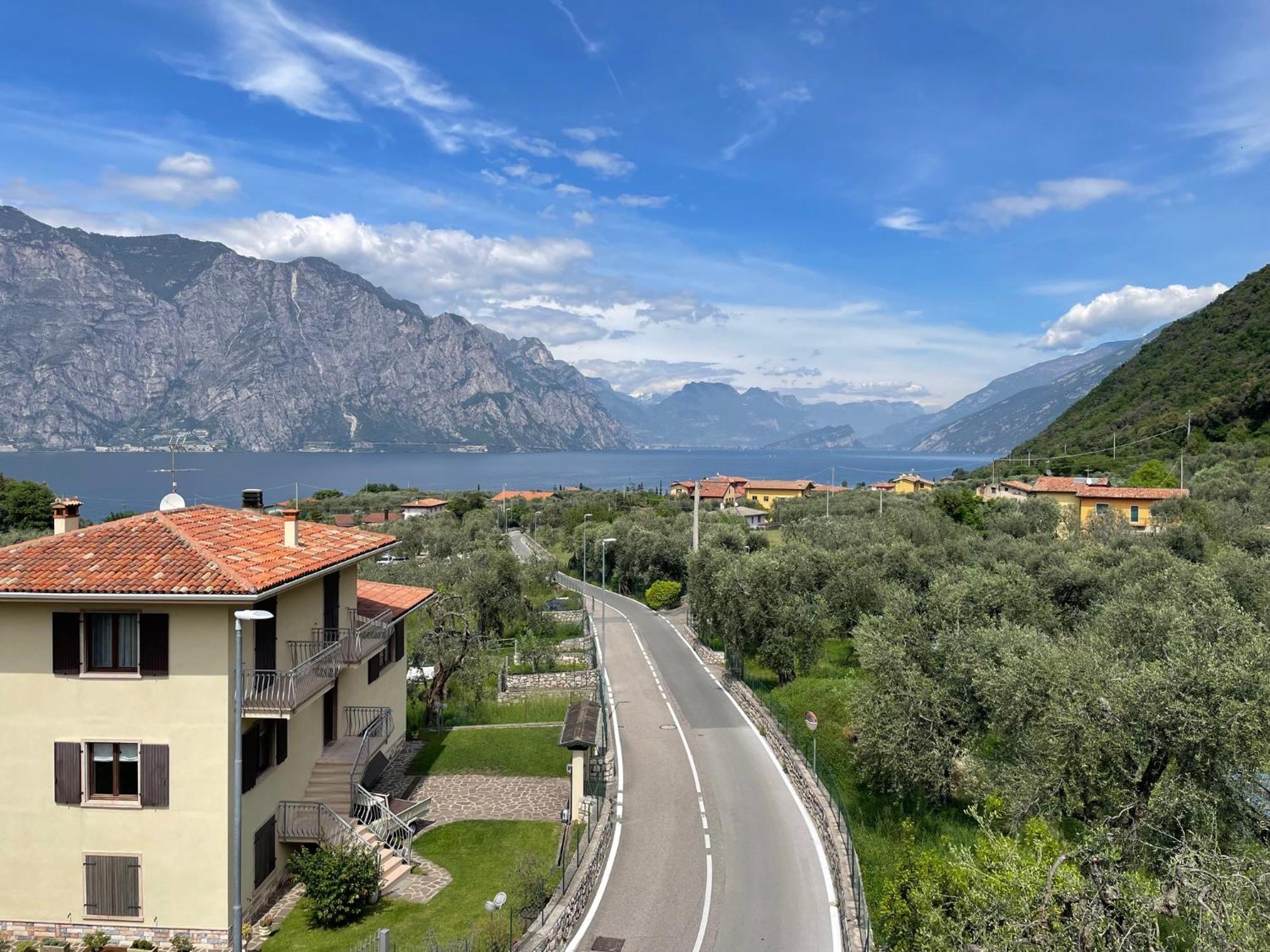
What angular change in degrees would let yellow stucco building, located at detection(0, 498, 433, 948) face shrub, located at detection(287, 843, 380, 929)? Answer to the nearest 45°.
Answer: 0° — it already faces it

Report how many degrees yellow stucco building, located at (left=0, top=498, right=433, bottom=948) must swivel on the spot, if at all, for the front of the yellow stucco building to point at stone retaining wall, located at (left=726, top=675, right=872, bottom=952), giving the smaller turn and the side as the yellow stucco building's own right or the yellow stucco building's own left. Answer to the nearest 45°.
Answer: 0° — it already faces it

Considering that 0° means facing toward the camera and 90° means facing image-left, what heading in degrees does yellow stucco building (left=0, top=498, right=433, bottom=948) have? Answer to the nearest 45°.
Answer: approximately 270°

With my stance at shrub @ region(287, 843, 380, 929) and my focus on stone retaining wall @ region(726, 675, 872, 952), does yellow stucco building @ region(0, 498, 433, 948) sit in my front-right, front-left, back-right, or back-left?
back-left
